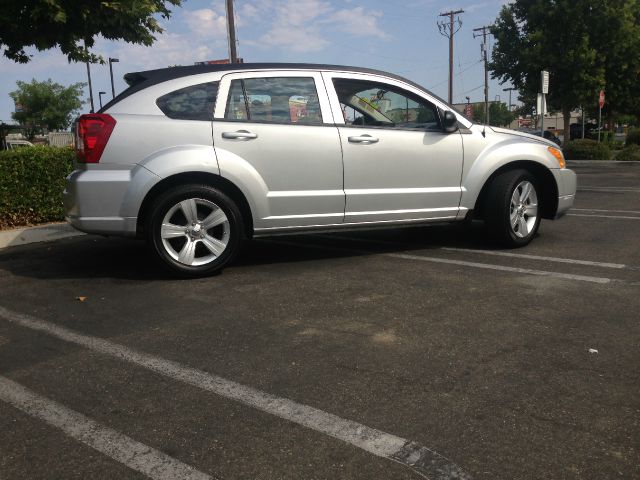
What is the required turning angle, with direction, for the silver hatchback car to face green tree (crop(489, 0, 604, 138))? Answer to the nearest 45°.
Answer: approximately 45° to its left

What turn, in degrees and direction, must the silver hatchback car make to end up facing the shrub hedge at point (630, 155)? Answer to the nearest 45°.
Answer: approximately 45° to its left

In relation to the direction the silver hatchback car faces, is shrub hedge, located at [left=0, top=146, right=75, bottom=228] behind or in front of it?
behind

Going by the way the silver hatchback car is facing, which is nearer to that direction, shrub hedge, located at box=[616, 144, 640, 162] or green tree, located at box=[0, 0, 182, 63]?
the shrub hedge

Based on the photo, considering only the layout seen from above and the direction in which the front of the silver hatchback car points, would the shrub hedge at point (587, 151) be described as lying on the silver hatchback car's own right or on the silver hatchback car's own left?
on the silver hatchback car's own left

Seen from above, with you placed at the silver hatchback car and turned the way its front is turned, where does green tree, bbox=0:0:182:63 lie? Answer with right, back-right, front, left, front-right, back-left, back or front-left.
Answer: back-left

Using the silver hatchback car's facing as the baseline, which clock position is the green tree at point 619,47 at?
The green tree is roughly at 10 o'clock from the silver hatchback car.

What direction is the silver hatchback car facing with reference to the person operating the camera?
facing to the right of the viewer

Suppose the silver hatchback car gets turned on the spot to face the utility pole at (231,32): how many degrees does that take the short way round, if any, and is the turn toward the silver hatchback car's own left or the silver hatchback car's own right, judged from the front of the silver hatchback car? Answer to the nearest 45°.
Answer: approximately 90° to the silver hatchback car's own left
